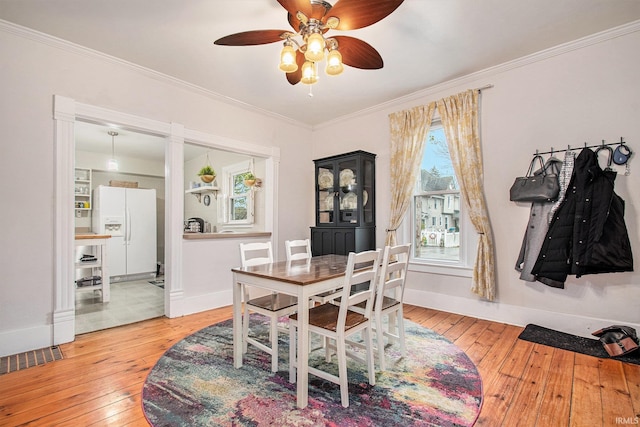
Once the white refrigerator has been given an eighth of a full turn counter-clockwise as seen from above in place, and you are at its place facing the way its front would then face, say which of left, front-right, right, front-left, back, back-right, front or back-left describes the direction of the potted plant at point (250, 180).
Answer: front

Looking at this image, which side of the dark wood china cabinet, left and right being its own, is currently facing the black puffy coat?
left

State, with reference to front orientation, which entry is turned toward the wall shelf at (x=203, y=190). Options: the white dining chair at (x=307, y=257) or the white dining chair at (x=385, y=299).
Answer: the white dining chair at (x=385, y=299)

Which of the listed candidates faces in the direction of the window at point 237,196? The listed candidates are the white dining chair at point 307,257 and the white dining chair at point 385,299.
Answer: the white dining chair at point 385,299

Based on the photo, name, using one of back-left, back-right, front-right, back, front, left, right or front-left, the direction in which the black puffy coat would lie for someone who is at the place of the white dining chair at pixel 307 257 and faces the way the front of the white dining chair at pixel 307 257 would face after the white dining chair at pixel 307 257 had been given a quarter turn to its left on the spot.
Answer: front-right

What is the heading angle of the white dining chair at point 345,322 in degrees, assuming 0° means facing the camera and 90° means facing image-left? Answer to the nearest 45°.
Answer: approximately 135°

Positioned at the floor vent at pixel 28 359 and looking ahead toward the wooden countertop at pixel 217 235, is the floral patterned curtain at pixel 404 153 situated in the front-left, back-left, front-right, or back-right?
front-right

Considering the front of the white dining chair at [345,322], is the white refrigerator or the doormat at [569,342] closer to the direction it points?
the white refrigerator

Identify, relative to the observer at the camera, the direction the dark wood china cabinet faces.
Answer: facing the viewer and to the left of the viewer

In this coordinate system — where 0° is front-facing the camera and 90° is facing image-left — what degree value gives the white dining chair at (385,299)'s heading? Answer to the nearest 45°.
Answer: approximately 135°

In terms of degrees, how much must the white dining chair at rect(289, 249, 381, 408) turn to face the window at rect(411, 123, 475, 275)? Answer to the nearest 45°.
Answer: approximately 90° to its right

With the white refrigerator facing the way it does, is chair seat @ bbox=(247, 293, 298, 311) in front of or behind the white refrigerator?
in front

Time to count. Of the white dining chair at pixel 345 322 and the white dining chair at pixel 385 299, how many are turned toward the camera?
0

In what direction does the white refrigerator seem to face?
toward the camera
